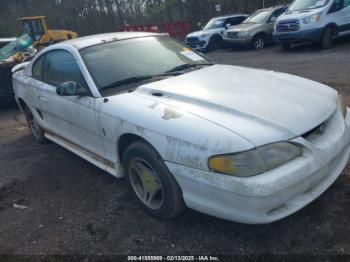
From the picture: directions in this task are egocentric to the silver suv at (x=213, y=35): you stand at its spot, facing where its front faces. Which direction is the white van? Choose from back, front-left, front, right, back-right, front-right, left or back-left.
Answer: left

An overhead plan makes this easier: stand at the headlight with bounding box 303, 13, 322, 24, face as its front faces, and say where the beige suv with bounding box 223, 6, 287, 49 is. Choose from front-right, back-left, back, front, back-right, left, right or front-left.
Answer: right

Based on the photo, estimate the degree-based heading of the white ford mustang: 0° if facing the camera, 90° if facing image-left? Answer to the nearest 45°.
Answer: approximately 315°

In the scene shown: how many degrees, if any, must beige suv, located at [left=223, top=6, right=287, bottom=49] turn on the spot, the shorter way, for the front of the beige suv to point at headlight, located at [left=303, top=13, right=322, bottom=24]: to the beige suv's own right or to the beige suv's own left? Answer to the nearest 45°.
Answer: approximately 90° to the beige suv's own left

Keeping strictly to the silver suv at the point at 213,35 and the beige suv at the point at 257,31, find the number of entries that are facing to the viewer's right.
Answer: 0

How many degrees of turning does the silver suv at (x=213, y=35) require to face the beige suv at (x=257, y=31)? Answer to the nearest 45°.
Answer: approximately 90° to its left

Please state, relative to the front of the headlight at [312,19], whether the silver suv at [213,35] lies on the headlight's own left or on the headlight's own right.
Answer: on the headlight's own right

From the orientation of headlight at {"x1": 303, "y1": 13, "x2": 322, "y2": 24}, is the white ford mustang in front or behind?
in front

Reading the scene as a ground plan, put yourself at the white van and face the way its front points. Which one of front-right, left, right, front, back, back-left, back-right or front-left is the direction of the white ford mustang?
front-left

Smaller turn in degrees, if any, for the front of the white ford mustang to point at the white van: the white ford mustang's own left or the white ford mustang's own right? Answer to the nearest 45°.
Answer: approximately 90° to the white ford mustang's own left

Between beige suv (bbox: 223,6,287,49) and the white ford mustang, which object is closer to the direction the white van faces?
the white ford mustang
